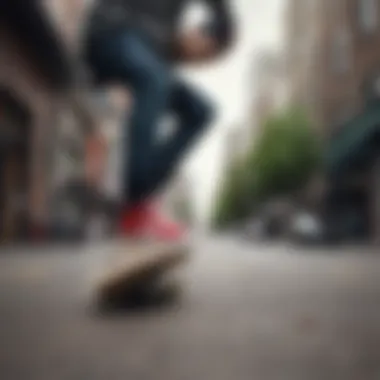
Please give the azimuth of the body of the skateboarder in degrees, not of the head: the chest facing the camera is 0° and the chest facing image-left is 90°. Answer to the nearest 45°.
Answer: approximately 270°
